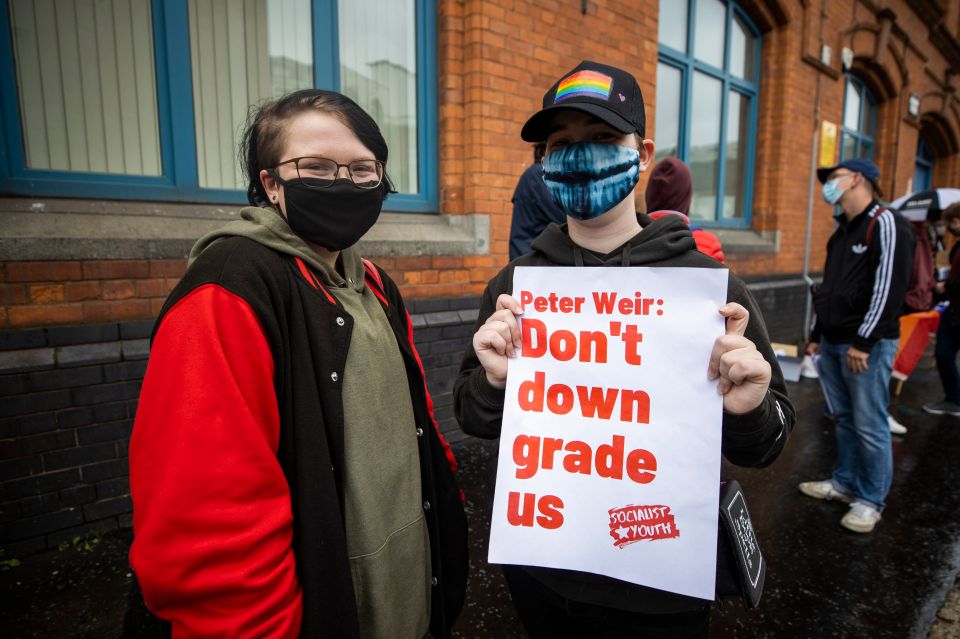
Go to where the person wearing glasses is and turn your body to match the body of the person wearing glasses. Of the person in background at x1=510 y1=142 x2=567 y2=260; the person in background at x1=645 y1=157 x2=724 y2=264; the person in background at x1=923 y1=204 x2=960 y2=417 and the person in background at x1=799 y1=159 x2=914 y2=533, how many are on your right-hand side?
0

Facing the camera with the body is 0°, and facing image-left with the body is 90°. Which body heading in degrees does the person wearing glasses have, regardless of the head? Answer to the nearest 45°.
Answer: approximately 315°

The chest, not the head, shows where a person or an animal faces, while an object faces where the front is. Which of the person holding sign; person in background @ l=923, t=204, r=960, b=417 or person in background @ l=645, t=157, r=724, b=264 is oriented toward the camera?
the person holding sign

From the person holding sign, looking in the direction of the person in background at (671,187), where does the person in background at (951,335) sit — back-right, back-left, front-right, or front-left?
front-right

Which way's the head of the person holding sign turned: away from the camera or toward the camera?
toward the camera

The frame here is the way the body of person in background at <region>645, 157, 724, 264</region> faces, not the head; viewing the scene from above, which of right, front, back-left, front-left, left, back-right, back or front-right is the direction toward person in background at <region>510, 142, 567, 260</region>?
left

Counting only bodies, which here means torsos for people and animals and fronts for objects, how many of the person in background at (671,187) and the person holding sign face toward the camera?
1

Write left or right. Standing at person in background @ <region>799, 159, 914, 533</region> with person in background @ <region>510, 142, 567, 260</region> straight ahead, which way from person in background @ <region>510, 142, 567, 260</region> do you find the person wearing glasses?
left

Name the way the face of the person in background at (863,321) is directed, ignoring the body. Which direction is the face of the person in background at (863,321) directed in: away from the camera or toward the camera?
toward the camera

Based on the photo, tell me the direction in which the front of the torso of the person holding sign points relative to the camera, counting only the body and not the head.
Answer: toward the camera

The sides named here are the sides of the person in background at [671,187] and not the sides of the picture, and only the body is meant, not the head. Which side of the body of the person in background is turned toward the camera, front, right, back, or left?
back
